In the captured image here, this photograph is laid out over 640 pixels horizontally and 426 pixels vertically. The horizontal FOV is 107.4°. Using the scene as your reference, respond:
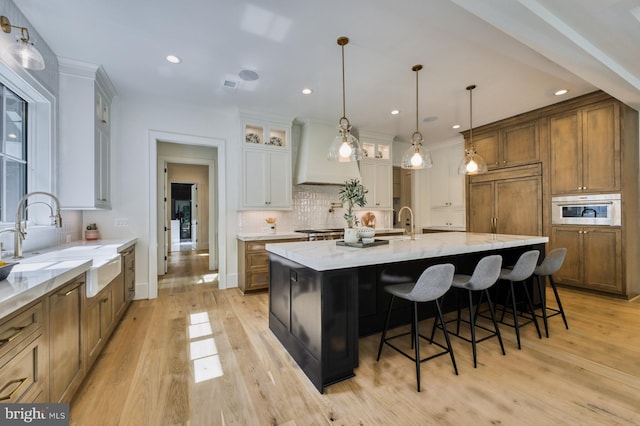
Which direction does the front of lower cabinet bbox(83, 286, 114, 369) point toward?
to the viewer's right

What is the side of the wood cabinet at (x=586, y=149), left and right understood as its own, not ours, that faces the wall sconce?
front

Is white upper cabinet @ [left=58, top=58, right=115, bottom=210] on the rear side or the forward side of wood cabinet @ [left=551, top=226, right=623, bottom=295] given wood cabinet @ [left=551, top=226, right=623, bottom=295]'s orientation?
on the forward side

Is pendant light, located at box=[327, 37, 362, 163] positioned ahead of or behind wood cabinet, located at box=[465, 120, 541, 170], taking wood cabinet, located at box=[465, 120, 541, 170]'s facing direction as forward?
ahead

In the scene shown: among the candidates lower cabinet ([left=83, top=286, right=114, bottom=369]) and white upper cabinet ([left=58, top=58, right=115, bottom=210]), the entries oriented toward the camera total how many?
0

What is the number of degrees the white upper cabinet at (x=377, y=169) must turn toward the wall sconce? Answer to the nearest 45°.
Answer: approximately 90° to its right

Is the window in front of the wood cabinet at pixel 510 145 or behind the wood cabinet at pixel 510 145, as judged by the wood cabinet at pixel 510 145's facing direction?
in front

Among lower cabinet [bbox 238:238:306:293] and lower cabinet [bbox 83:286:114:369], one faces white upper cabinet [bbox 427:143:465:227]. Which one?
lower cabinet [bbox 83:286:114:369]

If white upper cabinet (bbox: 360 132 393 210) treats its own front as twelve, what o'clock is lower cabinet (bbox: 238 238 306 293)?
The lower cabinet is roughly at 3 o'clock from the white upper cabinet.

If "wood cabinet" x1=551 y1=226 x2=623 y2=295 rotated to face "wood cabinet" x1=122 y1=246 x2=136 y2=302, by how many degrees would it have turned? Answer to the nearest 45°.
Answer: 0° — it already faces it

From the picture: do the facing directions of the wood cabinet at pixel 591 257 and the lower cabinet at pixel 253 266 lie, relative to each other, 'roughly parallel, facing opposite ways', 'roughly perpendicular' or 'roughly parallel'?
roughly perpendicular

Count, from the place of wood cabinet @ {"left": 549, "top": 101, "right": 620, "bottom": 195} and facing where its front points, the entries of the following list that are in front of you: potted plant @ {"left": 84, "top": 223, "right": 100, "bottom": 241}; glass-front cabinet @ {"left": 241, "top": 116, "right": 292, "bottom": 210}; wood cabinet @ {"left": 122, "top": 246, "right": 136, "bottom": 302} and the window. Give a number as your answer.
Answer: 4

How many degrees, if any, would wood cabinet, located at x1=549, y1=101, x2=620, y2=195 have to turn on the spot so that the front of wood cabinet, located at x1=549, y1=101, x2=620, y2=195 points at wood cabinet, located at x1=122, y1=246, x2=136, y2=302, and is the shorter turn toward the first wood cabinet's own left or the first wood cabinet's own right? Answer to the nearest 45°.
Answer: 0° — it already faces it

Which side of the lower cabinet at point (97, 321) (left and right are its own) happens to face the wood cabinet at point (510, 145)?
front

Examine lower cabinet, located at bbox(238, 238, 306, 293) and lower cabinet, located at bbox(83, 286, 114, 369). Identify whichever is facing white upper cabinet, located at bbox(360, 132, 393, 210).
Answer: lower cabinet, located at bbox(83, 286, 114, 369)
